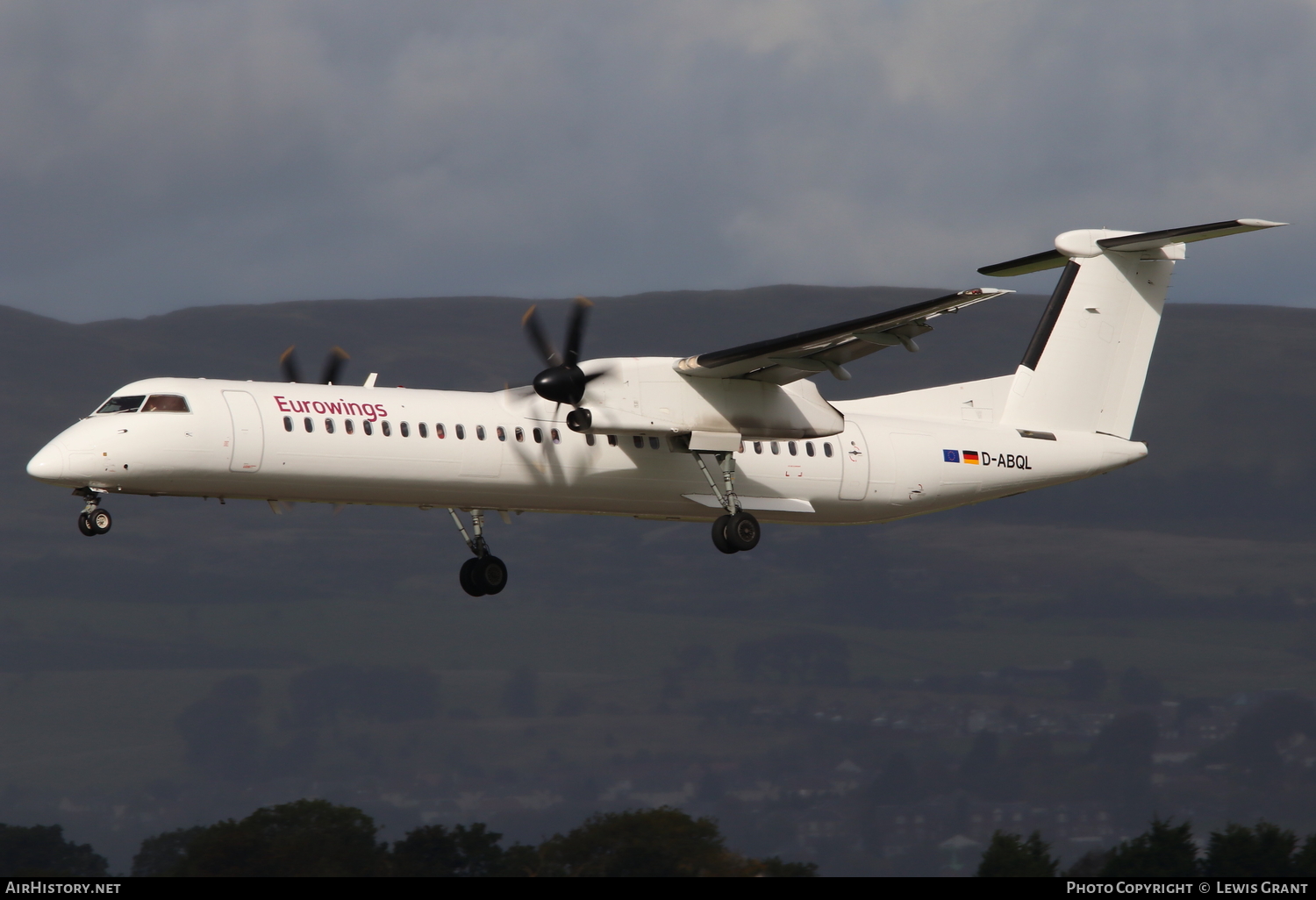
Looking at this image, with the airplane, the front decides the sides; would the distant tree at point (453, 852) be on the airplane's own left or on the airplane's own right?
on the airplane's own right

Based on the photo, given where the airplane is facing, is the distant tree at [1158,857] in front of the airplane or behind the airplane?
behind

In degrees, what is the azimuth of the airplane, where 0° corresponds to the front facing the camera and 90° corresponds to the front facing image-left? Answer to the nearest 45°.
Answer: approximately 45°

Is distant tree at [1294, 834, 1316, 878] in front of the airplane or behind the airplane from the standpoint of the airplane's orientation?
behind

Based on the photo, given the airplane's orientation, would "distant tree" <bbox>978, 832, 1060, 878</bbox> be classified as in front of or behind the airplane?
behind
